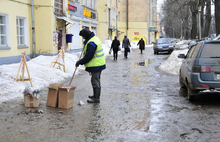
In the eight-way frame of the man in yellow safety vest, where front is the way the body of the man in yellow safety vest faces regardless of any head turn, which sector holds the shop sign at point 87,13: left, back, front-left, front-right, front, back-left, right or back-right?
right

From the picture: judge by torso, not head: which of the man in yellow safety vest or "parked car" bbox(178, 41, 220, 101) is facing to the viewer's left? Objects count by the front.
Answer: the man in yellow safety vest

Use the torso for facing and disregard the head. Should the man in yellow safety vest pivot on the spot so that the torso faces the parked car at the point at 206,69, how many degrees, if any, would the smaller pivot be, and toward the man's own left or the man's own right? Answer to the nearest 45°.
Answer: approximately 180°

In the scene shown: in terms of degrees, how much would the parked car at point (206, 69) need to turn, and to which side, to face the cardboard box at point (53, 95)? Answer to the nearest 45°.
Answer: approximately 90° to its left

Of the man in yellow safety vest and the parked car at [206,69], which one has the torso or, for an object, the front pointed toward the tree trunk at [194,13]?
the parked car

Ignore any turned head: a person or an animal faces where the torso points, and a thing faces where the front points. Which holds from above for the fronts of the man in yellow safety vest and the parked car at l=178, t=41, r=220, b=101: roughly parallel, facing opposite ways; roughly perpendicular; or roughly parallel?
roughly perpendicular

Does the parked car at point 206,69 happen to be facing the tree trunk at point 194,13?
yes

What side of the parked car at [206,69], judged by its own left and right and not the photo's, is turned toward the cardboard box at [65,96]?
left

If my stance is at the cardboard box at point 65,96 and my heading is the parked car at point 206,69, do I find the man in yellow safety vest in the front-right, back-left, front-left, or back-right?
front-left

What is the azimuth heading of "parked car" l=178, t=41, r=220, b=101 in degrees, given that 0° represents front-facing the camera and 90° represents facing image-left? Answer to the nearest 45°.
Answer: approximately 180°

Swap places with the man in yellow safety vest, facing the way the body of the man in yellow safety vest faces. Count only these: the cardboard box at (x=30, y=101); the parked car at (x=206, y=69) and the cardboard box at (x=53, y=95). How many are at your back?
1

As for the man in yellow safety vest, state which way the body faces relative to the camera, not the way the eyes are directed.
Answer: to the viewer's left

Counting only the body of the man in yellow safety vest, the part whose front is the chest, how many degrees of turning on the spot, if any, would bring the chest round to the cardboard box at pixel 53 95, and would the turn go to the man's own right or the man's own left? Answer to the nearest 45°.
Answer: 0° — they already face it
